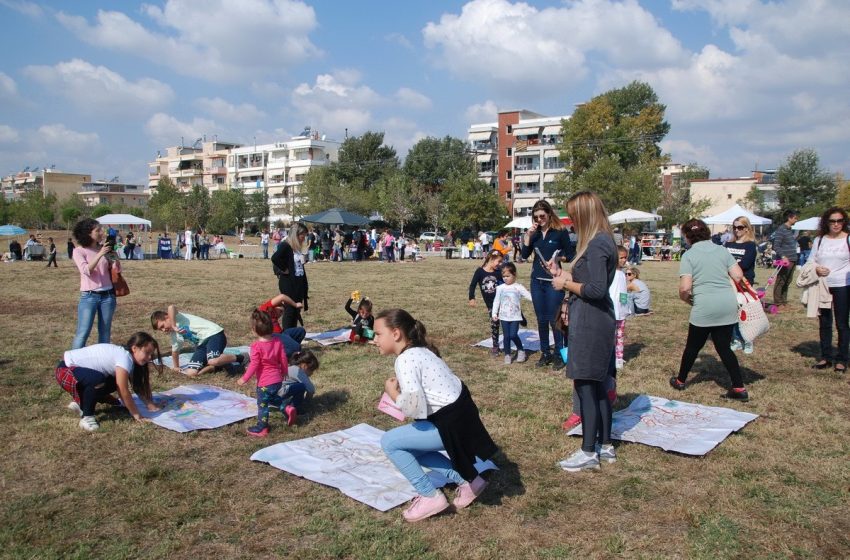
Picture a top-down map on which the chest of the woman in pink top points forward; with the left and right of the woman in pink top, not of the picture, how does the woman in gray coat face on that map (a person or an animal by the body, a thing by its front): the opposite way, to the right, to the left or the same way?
the opposite way

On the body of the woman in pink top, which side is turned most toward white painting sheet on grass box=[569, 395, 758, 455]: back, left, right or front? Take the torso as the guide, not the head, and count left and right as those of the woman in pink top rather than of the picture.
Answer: front

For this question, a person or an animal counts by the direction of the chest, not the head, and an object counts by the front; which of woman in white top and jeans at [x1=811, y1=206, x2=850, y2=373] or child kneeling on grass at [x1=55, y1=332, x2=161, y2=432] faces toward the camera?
the woman in white top and jeans

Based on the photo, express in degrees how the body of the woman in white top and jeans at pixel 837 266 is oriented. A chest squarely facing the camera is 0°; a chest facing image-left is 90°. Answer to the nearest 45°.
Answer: approximately 0°

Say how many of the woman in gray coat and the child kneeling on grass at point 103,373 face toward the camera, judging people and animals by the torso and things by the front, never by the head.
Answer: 0

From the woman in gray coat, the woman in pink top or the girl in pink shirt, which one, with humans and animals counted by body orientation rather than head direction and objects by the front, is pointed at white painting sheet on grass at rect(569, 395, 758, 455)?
the woman in pink top

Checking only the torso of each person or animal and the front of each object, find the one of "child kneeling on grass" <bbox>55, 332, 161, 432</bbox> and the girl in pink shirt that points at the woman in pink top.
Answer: the girl in pink shirt

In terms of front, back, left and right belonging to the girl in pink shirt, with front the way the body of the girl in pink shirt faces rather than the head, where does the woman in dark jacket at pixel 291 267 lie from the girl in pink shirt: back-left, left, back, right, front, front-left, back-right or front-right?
front-right

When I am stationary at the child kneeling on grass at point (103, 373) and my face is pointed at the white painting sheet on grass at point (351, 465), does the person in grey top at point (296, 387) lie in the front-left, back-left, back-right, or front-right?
front-left

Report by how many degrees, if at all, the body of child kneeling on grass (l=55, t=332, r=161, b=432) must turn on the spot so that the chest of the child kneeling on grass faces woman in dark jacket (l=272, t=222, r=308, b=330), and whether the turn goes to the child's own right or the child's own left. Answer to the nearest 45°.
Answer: approximately 45° to the child's own left

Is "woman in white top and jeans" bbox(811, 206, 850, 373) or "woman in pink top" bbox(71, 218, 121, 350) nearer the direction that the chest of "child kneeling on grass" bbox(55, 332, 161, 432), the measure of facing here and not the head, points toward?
the woman in white top and jeans

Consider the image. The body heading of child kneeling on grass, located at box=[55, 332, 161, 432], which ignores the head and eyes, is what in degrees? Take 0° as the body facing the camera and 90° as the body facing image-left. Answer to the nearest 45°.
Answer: approximately 270°
